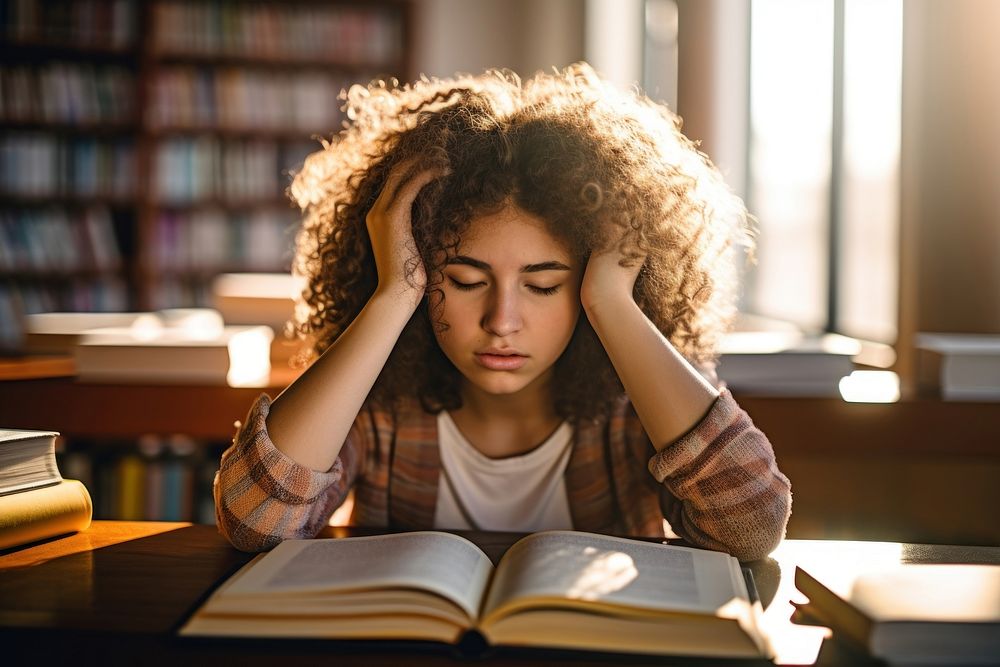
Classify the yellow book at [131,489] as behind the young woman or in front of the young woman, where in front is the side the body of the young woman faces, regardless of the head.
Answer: behind

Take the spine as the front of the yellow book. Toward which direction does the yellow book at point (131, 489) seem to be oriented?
toward the camera

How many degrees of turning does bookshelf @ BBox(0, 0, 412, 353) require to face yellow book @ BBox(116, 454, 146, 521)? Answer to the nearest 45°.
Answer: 0° — it already faces it

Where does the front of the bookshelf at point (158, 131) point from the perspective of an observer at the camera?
facing the viewer

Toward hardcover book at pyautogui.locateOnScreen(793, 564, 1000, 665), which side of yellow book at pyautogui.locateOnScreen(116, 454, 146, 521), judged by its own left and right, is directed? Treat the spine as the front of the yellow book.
front

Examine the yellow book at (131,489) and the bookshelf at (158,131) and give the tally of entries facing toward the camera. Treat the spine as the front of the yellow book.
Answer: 2

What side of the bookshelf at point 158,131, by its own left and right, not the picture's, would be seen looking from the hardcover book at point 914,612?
front

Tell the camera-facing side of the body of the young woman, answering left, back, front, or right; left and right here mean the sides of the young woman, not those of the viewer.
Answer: front
